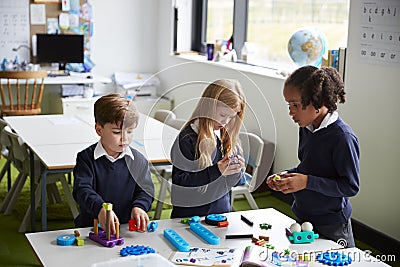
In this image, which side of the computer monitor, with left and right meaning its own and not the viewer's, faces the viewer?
front

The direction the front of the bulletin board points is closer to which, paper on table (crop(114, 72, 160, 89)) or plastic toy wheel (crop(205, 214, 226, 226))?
the plastic toy wheel

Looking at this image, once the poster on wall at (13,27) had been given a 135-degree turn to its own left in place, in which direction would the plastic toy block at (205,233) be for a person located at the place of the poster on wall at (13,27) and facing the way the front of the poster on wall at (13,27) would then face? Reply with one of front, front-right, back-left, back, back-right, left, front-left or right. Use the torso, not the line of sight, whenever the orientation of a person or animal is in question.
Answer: back-right

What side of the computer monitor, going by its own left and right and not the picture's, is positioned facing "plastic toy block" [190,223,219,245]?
front

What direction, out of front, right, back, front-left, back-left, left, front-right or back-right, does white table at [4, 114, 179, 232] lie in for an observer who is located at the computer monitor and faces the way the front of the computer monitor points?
front

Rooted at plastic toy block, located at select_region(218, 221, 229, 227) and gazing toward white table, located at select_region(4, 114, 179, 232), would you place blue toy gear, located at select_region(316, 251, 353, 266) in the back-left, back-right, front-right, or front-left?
back-right

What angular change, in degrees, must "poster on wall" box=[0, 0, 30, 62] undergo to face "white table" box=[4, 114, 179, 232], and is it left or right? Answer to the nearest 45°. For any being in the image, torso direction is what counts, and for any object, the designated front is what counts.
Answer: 0° — it already faces it

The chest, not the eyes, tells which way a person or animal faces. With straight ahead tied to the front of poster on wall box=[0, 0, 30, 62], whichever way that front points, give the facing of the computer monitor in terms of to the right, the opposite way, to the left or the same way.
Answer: the same way

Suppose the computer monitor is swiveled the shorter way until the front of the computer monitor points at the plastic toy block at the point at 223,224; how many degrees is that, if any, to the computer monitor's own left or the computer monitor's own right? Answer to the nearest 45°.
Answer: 0° — it already faces it

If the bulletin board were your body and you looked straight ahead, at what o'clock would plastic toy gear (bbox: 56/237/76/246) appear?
The plastic toy gear is roughly at 12 o'clock from the bulletin board.

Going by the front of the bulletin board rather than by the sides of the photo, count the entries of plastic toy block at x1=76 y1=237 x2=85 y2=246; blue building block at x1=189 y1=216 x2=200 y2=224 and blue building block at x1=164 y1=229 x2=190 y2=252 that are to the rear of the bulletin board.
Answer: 0

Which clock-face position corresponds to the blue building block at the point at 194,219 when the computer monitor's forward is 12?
The blue building block is roughly at 12 o'clock from the computer monitor.

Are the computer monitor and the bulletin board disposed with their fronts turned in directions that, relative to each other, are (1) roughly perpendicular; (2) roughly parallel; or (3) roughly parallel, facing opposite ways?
roughly parallel

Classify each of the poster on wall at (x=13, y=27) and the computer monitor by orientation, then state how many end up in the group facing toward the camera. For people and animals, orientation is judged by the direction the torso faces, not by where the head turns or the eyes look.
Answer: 2

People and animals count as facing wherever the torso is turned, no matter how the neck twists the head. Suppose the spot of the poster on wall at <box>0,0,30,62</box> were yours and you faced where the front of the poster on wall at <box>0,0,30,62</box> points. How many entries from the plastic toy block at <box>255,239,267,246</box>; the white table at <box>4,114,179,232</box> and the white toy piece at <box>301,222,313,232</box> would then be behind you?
0

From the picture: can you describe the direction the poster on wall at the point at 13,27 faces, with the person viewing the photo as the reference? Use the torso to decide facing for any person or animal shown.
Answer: facing the viewer

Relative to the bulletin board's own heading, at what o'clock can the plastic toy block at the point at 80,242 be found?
The plastic toy block is roughly at 12 o'clock from the bulletin board.

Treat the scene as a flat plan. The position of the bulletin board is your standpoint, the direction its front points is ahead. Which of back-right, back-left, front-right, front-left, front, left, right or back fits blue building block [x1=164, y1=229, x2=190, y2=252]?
front
